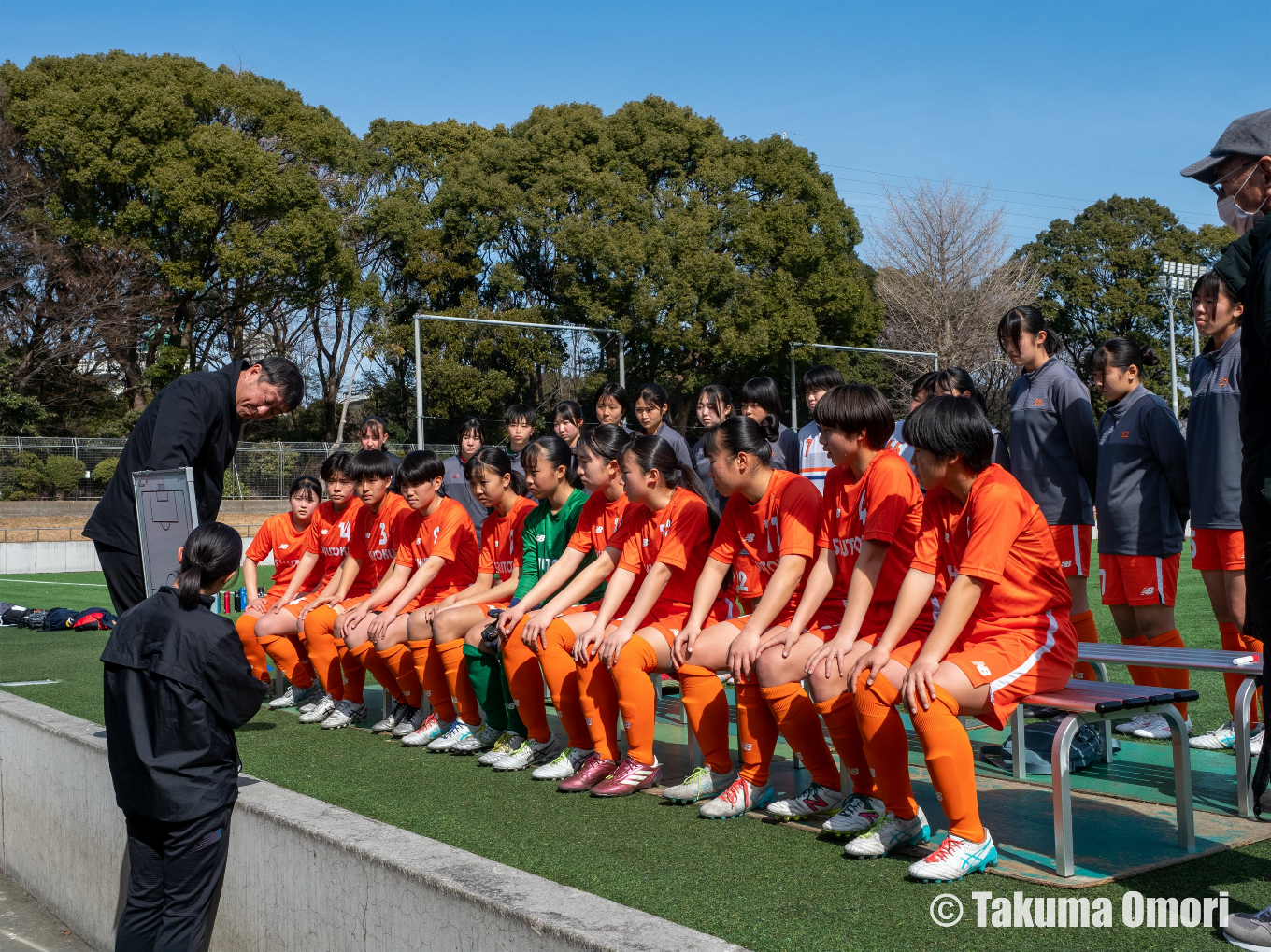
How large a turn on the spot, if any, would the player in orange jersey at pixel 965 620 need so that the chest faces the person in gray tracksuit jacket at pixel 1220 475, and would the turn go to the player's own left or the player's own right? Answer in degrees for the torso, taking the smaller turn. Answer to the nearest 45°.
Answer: approximately 180°

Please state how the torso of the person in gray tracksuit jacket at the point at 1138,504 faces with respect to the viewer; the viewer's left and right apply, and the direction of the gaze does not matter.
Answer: facing the viewer and to the left of the viewer

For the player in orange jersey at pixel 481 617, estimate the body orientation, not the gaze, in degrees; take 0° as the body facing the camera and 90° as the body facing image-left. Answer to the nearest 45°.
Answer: approximately 45°

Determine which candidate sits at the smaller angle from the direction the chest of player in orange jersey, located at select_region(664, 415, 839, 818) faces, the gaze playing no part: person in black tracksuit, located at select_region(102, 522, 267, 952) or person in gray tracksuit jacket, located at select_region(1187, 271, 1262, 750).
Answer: the person in black tracksuit

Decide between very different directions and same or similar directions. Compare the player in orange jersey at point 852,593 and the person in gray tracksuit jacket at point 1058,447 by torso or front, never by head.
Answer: same or similar directions

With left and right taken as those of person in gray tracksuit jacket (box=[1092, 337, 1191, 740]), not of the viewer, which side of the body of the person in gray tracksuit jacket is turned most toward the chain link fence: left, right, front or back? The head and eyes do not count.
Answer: right

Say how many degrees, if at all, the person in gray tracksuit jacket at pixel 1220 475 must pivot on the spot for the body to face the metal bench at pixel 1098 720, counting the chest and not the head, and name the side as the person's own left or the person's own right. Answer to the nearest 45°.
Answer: approximately 45° to the person's own left

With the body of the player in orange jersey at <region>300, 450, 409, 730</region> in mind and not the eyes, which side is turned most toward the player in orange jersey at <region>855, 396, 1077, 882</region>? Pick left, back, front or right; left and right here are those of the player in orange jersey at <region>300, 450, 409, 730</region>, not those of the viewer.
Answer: left

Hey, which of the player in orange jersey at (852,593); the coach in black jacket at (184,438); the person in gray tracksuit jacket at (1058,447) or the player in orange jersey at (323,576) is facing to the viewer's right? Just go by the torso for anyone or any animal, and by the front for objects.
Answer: the coach in black jacket

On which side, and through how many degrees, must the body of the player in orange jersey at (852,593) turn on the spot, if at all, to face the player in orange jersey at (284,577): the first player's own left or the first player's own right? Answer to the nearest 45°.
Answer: approximately 90° to the first player's own right

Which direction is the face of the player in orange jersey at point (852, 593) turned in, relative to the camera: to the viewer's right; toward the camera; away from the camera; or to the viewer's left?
to the viewer's left

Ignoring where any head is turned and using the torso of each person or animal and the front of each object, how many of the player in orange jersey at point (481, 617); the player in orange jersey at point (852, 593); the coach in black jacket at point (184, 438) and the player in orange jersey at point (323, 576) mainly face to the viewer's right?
1

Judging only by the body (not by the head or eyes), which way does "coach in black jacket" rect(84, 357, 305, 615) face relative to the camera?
to the viewer's right

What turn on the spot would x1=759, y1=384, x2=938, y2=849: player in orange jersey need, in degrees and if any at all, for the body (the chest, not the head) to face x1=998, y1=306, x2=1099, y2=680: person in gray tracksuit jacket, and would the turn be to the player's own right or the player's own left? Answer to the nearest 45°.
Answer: approximately 180°

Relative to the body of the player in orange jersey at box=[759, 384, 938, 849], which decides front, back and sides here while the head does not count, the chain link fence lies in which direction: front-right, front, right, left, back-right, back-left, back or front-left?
right

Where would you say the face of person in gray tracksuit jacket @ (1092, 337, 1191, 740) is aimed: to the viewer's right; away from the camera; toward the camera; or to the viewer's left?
to the viewer's left

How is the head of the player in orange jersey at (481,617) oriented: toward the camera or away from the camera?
toward the camera

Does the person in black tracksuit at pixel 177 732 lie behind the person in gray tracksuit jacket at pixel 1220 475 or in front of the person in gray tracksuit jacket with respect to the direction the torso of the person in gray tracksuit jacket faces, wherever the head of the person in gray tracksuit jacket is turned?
in front
